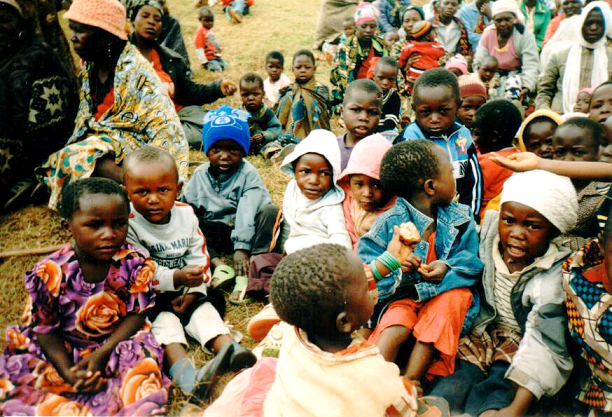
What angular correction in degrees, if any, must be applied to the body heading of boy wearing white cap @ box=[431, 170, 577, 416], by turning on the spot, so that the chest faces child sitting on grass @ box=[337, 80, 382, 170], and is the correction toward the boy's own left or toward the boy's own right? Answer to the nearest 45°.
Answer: approximately 90° to the boy's own right

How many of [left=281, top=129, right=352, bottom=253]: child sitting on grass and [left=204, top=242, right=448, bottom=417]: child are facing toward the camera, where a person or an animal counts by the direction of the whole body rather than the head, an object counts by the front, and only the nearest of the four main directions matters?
1

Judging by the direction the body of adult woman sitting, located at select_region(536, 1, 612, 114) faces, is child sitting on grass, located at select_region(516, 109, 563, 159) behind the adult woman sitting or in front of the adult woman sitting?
in front

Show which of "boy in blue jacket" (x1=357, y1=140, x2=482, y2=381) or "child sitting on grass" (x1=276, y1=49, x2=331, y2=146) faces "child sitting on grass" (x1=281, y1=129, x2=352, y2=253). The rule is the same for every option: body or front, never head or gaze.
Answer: "child sitting on grass" (x1=276, y1=49, x2=331, y2=146)

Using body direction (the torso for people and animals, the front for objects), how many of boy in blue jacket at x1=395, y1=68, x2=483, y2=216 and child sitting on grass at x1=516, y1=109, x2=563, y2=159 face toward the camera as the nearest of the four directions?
2

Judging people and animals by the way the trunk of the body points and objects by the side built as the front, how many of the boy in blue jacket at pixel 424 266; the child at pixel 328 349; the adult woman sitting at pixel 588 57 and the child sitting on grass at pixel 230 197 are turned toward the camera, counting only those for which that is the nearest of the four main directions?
3

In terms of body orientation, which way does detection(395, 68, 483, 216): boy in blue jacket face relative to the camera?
toward the camera

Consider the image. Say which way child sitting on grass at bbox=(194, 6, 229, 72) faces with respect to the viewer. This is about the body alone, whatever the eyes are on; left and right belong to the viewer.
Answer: facing the viewer and to the right of the viewer

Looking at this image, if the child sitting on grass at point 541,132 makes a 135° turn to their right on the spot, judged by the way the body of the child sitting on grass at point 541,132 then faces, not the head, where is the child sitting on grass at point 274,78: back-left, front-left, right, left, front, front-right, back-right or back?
front

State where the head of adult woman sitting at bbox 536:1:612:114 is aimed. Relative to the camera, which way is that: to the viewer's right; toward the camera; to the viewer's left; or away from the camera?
toward the camera

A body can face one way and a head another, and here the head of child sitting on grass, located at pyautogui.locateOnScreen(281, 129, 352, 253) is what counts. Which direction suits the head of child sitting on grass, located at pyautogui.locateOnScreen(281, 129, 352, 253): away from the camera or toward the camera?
toward the camera

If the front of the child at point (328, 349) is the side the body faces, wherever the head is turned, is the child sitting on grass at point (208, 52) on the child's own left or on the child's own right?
on the child's own left

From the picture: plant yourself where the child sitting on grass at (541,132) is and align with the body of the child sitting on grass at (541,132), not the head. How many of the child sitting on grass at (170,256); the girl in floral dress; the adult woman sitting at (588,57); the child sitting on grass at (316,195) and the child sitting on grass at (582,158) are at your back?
1

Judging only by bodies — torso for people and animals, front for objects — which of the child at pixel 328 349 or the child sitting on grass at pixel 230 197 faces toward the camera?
the child sitting on grass

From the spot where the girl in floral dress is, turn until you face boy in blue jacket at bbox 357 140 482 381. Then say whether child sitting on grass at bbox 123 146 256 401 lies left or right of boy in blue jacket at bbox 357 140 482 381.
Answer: left

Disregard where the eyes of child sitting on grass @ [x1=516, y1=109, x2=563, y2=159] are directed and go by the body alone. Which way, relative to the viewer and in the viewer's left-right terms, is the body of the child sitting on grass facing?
facing the viewer

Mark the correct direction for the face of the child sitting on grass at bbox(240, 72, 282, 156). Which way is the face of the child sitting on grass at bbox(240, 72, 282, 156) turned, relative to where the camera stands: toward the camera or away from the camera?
toward the camera

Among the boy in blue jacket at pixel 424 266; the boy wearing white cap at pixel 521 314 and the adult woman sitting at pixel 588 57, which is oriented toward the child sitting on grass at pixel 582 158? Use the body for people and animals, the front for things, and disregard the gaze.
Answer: the adult woman sitting

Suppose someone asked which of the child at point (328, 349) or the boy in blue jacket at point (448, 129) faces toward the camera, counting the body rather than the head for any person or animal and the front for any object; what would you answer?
the boy in blue jacket

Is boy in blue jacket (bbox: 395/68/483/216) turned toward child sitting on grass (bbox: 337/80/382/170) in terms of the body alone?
no
